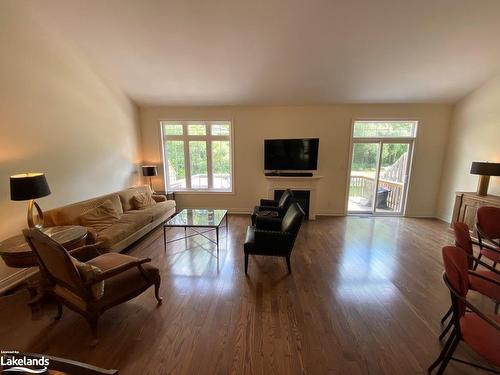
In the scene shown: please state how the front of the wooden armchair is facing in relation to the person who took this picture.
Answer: facing away from the viewer and to the right of the viewer

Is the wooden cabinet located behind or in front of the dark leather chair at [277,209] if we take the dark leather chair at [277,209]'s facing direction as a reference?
behind

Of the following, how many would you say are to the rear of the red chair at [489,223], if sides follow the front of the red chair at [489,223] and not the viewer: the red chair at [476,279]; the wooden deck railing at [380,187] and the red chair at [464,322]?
1

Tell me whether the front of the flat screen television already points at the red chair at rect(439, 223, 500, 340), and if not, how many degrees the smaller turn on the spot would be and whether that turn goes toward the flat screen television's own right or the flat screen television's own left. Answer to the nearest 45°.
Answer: approximately 45° to the flat screen television's own left

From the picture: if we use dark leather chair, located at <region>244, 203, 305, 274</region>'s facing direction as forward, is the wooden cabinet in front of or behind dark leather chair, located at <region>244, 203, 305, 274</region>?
behind

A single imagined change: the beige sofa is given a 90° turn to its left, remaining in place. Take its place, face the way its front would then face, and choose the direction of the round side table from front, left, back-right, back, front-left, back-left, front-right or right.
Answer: back

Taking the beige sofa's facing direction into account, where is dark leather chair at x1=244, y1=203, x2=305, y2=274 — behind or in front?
in front

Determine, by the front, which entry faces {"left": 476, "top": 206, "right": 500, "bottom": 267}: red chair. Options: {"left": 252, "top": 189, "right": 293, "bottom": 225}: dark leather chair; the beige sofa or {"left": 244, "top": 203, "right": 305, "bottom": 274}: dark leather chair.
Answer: the beige sofa

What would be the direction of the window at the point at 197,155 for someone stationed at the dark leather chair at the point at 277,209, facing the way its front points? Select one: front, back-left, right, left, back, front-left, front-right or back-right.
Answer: front-right

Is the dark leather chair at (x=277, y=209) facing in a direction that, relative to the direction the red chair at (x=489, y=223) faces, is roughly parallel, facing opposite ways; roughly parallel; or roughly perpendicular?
roughly perpendicular

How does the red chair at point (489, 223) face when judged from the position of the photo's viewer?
facing the viewer and to the right of the viewer

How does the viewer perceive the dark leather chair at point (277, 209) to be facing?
facing to the left of the viewer

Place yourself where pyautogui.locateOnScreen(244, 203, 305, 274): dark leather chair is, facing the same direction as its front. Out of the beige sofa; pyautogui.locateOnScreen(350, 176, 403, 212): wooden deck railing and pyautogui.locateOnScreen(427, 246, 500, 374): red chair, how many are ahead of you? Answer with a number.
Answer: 1

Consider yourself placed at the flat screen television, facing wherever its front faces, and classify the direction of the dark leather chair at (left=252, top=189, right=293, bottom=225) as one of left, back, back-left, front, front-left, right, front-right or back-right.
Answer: front

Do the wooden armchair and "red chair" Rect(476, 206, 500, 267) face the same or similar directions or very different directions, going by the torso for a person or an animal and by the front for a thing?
very different directions
